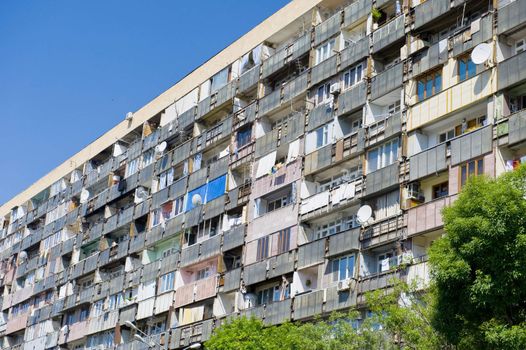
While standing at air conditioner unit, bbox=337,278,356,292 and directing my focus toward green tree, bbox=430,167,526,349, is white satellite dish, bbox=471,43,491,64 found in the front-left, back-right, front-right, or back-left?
front-left

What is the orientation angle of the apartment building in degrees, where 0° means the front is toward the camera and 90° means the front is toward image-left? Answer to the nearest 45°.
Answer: approximately 45°

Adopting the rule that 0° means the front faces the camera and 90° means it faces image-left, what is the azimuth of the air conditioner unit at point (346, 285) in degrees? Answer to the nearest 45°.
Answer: approximately 45°

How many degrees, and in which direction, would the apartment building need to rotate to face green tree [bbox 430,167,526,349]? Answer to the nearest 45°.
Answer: approximately 45° to its left

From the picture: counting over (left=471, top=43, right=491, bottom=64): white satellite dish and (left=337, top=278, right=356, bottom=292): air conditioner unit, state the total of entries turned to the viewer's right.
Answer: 0

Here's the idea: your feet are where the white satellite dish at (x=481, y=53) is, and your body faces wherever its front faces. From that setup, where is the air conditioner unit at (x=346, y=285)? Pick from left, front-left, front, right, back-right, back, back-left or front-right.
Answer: right

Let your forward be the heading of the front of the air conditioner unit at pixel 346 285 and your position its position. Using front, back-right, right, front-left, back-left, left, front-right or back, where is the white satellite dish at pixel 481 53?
left

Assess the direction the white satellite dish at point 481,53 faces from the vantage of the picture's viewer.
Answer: facing the viewer and to the left of the viewer

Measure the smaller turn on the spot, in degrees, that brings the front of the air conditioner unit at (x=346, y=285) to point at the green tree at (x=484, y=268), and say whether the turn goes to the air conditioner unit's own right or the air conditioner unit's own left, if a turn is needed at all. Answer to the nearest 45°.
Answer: approximately 45° to the air conditioner unit's own left
